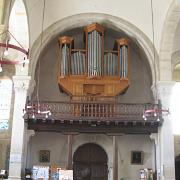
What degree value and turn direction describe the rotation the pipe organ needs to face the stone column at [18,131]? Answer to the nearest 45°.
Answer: approximately 90° to its right

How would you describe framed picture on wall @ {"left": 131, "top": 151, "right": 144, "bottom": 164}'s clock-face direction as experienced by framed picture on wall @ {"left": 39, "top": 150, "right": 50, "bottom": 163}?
framed picture on wall @ {"left": 131, "top": 151, "right": 144, "bottom": 164} is roughly at 9 o'clock from framed picture on wall @ {"left": 39, "top": 150, "right": 50, "bottom": 163}.

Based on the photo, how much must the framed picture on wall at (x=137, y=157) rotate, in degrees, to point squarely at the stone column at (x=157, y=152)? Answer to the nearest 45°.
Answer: approximately 45° to its left

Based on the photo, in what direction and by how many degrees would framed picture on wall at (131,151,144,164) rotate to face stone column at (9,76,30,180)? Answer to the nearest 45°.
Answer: approximately 45° to its right

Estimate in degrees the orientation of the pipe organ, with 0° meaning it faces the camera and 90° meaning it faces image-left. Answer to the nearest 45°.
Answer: approximately 0°

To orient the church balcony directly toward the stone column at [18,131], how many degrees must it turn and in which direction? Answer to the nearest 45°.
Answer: approximately 90° to its right

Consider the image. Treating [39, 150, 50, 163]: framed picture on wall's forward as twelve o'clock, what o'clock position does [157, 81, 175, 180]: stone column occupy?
The stone column is roughly at 10 o'clock from the framed picture on wall.

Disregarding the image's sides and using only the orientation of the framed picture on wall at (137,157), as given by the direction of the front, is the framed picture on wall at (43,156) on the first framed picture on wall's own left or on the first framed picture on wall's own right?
on the first framed picture on wall's own right
